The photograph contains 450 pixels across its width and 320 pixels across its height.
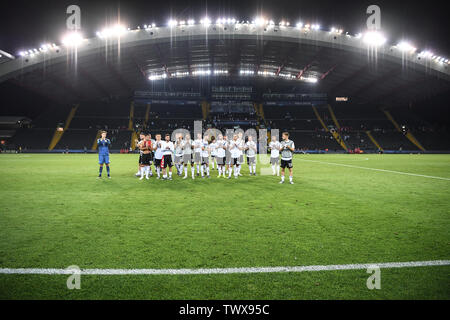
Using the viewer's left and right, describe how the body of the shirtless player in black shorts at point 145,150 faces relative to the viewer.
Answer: facing the viewer

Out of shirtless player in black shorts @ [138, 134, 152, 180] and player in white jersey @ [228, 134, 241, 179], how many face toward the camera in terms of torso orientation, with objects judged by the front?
2

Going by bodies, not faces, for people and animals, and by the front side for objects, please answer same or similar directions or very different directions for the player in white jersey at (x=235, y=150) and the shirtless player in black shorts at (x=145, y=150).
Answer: same or similar directions

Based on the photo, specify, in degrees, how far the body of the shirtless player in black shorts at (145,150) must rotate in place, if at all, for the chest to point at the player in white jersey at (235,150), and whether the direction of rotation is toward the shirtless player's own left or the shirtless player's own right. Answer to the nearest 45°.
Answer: approximately 90° to the shirtless player's own left

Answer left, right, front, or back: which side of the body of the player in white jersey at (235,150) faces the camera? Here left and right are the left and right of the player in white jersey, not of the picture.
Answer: front

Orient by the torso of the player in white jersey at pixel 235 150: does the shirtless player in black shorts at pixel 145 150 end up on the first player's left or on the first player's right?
on the first player's right
